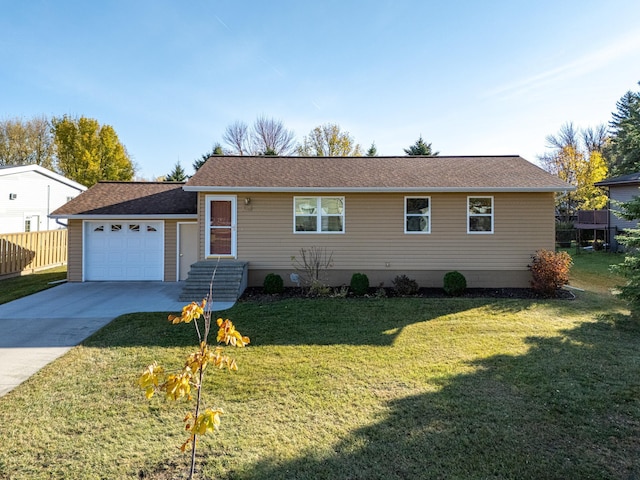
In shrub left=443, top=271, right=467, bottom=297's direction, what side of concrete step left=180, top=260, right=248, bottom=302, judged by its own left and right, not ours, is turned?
left

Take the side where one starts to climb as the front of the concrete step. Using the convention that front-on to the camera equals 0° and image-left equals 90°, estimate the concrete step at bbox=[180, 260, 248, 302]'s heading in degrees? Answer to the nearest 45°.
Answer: approximately 0°

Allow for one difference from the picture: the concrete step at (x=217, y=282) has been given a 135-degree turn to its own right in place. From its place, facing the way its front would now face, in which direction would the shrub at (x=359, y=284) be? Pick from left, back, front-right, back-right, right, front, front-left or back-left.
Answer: back-right

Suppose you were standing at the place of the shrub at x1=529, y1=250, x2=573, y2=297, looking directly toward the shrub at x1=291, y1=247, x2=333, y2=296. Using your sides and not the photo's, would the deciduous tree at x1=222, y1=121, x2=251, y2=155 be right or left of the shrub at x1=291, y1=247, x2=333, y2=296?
right

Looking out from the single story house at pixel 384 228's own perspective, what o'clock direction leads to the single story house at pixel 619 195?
the single story house at pixel 619 195 is roughly at 8 o'clock from the single story house at pixel 384 228.

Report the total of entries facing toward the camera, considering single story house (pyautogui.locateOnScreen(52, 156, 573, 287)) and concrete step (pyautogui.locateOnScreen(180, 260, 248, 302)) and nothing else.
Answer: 2

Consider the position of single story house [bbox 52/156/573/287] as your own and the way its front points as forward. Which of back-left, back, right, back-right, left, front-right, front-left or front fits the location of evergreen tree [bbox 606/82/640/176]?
back-left

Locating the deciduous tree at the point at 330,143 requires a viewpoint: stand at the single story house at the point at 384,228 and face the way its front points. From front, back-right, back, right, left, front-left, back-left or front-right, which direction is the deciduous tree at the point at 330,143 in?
back

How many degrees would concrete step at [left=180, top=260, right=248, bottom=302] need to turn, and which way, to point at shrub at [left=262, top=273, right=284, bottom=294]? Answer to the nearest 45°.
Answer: approximately 90° to its left
